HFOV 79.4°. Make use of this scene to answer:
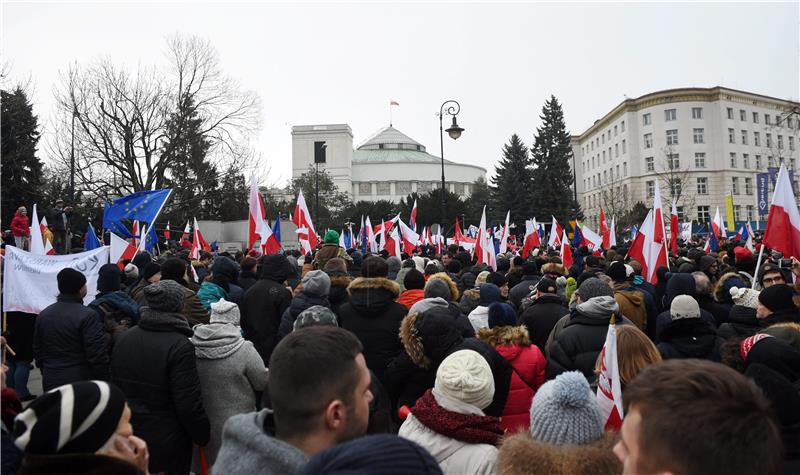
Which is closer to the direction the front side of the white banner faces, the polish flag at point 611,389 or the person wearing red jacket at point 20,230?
the polish flag

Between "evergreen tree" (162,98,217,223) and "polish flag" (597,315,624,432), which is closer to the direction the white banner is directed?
the polish flag

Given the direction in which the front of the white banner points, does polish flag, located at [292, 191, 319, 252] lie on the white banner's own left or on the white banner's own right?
on the white banner's own left

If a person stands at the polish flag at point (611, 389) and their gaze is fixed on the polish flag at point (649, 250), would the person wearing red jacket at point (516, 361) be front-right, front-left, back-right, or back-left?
front-left

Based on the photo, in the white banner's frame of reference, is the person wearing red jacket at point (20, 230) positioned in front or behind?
behind

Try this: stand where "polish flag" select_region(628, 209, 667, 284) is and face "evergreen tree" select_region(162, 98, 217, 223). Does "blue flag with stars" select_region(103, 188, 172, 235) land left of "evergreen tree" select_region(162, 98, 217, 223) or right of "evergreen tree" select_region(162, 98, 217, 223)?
left

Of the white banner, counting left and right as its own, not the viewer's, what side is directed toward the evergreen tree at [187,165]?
back

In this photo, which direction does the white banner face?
toward the camera

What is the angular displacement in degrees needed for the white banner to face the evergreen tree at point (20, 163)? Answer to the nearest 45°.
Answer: approximately 180°

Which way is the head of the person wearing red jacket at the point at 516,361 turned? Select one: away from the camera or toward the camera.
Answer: away from the camera

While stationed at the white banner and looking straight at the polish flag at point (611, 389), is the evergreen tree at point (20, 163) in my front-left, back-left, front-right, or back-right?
back-left

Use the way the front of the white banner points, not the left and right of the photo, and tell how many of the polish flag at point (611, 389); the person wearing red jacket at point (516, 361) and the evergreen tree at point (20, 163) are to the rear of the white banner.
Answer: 1

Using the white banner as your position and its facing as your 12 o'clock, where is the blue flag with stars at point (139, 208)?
The blue flag with stars is roughly at 7 o'clock from the white banner.
